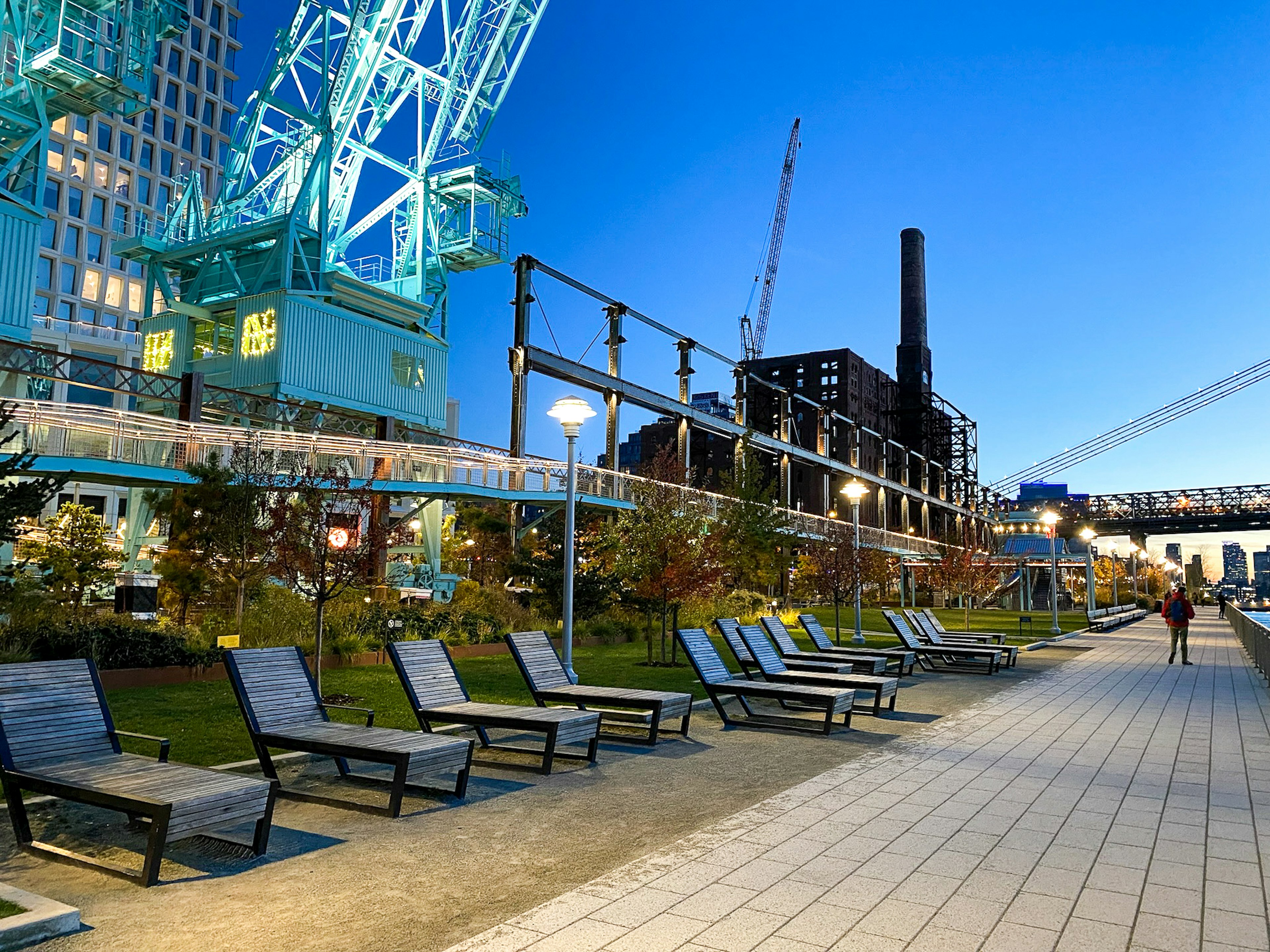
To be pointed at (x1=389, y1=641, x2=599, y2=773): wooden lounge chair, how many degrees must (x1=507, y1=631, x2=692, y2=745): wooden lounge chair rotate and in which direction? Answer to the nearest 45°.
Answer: approximately 90° to its right

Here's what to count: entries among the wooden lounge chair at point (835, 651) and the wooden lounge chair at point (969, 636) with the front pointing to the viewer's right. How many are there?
2

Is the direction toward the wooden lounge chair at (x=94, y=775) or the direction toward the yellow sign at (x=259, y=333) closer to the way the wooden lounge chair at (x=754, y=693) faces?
the wooden lounge chair

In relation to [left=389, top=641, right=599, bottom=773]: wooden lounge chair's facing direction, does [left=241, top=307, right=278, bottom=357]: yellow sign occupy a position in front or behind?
behind

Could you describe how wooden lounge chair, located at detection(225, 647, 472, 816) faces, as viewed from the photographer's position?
facing the viewer and to the right of the viewer

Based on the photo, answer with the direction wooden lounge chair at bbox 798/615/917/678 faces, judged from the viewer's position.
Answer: facing to the right of the viewer

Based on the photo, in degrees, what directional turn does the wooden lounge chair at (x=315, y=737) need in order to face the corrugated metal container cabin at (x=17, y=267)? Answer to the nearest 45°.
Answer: approximately 135° to its left

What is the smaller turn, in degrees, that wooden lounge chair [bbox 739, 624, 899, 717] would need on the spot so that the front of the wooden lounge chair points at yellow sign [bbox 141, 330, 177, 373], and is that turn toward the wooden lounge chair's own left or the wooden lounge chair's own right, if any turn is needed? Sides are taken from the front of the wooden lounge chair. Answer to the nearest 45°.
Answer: approximately 180°

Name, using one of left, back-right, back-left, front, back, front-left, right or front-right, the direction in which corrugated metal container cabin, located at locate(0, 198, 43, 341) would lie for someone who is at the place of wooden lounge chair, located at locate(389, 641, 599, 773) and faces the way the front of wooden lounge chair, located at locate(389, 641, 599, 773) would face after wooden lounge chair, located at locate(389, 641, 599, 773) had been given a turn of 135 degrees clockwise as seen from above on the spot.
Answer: front-right

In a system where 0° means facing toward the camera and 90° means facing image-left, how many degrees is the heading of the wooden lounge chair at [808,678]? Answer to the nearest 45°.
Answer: approximately 315°

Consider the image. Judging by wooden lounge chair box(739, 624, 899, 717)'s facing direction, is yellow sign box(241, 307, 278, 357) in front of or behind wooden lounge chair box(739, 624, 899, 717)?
behind

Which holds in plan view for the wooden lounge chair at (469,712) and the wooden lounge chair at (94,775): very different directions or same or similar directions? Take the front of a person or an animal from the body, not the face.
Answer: same or similar directions

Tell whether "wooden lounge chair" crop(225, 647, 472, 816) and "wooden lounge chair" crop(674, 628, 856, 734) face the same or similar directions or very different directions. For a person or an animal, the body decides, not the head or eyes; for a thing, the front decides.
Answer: same or similar directions

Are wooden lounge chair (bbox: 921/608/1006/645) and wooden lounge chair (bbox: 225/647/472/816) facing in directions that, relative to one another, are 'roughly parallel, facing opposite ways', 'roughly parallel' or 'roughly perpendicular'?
roughly parallel

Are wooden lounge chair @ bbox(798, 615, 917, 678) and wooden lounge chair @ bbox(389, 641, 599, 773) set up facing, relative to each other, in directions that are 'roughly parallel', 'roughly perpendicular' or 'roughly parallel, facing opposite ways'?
roughly parallel
